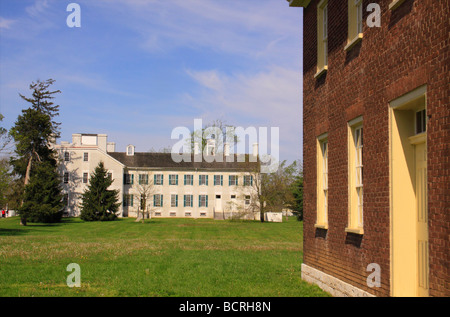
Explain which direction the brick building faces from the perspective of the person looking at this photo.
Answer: facing the viewer and to the left of the viewer
